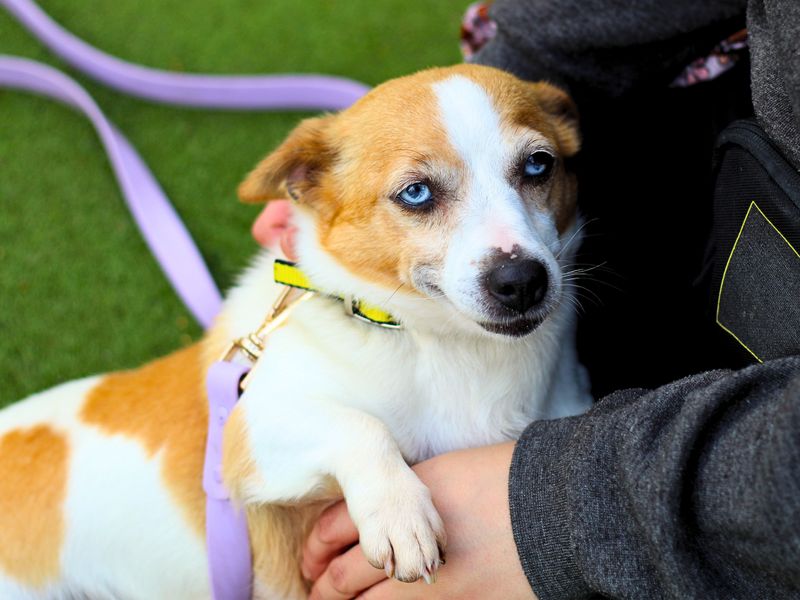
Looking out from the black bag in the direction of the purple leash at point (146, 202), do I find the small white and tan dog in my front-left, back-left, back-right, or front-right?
front-left

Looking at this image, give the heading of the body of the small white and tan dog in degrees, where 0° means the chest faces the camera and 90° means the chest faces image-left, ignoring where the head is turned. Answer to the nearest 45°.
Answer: approximately 315°
